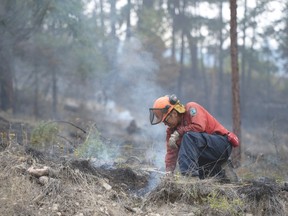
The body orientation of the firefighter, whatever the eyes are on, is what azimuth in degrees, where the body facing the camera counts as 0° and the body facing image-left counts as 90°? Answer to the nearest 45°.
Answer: approximately 90°

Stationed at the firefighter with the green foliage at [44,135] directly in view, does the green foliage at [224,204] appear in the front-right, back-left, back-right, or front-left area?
back-left

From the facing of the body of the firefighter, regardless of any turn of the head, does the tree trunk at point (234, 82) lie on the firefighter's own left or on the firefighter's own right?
on the firefighter's own right

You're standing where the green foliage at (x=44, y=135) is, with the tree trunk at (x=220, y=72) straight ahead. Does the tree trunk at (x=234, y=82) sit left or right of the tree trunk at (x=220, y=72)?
right

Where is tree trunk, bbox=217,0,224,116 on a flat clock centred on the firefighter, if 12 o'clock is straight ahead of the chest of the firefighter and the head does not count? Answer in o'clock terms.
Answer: The tree trunk is roughly at 3 o'clock from the firefighter.

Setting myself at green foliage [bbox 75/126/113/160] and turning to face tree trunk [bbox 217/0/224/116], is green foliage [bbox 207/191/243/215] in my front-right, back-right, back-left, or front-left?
back-right

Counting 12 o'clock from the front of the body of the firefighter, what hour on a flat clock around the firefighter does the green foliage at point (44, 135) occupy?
The green foliage is roughly at 1 o'clock from the firefighter.

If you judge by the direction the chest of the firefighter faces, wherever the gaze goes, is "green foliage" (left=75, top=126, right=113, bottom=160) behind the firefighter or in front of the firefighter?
in front
